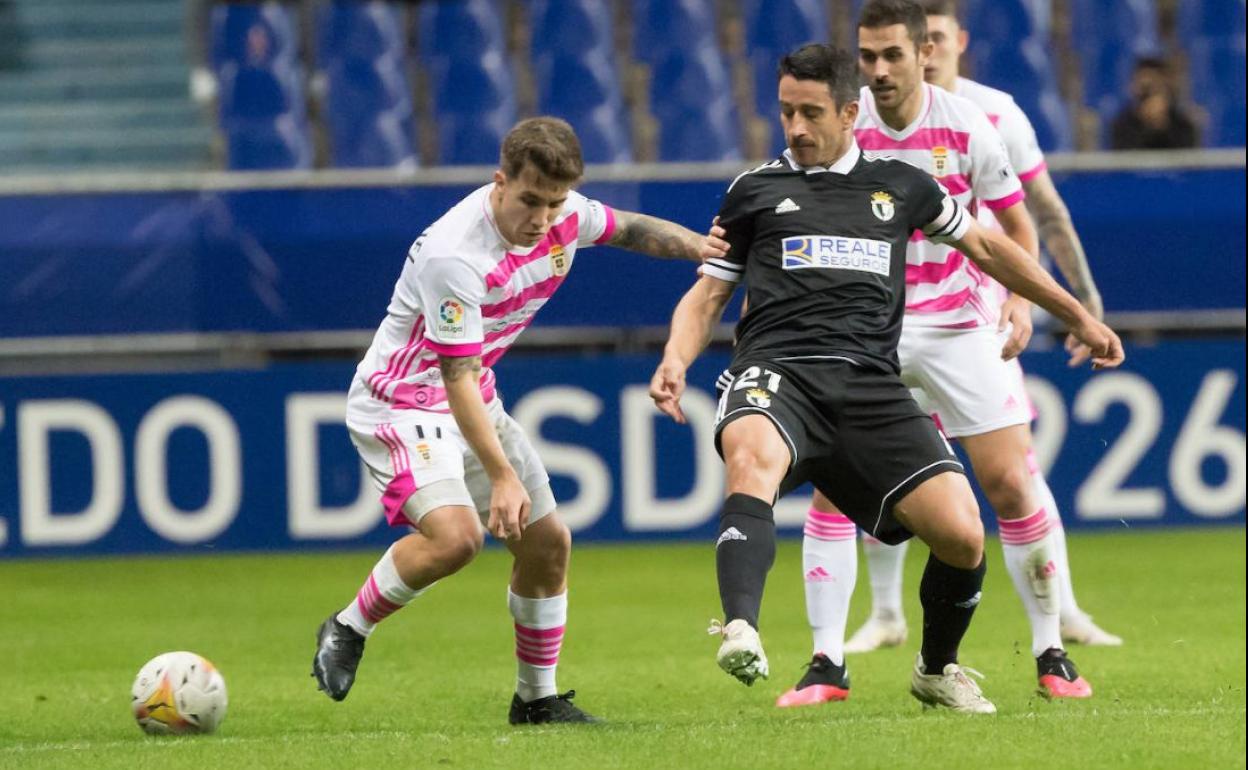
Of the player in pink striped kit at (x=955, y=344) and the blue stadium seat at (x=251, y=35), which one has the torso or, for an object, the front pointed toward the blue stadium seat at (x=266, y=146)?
the blue stadium seat at (x=251, y=35)

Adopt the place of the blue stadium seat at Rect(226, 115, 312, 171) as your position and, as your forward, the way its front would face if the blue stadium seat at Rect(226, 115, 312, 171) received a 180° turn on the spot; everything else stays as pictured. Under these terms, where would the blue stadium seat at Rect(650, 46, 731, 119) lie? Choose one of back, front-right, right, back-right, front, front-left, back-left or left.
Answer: right

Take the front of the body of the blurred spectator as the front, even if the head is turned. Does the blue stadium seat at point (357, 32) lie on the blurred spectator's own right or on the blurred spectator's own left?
on the blurred spectator's own right

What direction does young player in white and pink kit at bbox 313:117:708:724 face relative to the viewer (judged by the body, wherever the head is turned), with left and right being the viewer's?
facing the viewer and to the right of the viewer

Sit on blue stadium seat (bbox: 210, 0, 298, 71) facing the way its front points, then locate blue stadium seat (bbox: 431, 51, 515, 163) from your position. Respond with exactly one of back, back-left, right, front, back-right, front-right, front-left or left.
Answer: front-left

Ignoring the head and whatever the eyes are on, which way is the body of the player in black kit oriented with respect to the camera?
toward the camera

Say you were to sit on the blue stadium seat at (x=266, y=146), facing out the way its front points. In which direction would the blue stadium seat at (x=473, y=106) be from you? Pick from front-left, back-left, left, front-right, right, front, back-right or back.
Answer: left

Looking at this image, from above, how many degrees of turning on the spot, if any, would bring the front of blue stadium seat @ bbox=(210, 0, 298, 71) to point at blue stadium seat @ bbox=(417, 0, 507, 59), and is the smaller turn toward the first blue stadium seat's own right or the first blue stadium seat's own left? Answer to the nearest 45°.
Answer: approximately 90° to the first blue stadium seat's own left

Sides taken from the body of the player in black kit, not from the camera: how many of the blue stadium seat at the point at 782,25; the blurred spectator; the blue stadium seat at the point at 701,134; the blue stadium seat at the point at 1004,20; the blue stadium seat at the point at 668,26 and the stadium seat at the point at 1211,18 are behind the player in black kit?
6

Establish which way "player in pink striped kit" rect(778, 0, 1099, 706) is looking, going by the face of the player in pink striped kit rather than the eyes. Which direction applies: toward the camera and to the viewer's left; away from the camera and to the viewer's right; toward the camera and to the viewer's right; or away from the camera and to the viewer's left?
toward the camera and to the viewer's left

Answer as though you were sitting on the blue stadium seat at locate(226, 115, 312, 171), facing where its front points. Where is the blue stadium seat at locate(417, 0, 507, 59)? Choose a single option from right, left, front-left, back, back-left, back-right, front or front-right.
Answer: back-left

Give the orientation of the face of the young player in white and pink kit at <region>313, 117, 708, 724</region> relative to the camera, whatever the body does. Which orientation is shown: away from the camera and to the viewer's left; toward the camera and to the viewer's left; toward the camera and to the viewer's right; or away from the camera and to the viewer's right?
toward the camera and to the viewer's right

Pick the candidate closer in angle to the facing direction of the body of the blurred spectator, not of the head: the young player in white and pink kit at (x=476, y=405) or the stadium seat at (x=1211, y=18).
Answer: the young player in white and pink kit

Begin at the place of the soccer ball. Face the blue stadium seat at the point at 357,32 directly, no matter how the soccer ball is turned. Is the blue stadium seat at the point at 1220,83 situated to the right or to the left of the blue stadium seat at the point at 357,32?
right

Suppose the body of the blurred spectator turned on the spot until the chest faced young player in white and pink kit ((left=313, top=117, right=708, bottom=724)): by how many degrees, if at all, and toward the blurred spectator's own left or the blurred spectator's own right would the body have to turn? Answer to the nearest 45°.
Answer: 0° — they already face them

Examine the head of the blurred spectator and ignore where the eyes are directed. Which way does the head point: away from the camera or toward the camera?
toward the camera

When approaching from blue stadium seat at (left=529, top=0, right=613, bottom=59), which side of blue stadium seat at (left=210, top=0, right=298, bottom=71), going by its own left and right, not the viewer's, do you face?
left

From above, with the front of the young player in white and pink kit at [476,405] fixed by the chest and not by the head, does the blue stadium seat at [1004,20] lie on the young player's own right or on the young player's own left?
on the young player's own left

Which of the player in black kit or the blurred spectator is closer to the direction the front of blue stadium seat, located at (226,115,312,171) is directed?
the player in black kit
